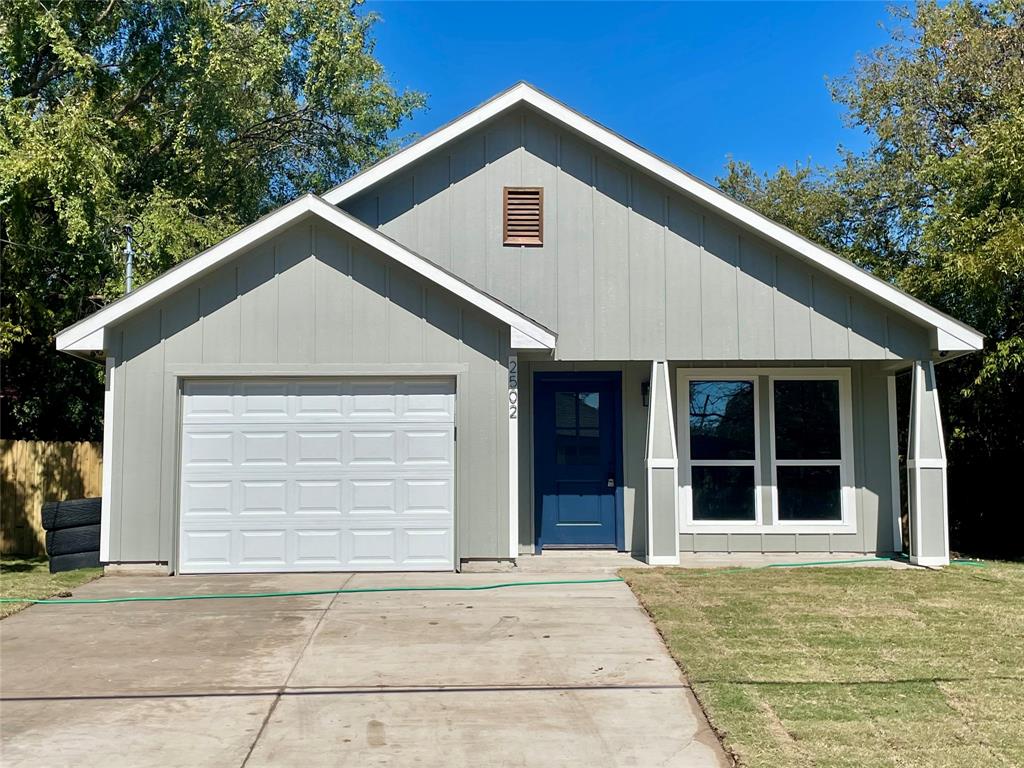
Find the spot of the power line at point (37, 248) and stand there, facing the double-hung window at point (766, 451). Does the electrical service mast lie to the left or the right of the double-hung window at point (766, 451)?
left

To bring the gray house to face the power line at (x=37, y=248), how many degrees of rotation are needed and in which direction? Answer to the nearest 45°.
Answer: approximately 90° to its right

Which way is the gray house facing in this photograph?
toward the camera

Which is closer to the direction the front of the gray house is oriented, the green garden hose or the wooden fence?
the green garden hose

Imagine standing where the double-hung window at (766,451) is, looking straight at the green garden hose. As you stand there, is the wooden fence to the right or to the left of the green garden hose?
right

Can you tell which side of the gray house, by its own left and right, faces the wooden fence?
right

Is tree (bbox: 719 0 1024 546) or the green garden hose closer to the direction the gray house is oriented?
the green garden hose

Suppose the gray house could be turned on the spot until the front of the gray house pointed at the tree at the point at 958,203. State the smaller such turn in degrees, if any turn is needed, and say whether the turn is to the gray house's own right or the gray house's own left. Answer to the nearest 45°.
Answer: approximately 135° to the gray house's own left

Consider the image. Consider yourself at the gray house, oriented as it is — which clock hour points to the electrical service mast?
The electrical service mast is roughly at 4 o'clock from the gray house.

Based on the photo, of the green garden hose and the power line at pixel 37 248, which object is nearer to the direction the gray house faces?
the green garden hose

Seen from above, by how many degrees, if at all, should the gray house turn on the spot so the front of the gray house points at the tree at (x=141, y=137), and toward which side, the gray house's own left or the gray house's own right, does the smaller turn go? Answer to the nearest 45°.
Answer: approximately 135° to the gray house's own right

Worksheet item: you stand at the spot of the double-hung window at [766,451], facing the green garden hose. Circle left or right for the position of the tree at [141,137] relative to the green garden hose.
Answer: right

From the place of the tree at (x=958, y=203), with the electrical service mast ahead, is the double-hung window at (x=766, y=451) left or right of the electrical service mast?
left
